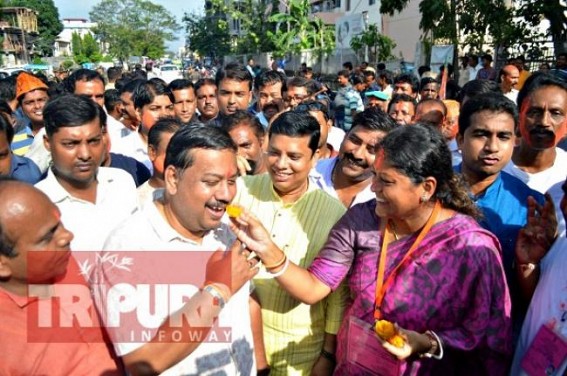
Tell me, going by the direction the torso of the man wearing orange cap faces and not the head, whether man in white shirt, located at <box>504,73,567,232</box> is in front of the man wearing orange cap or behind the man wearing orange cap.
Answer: in front

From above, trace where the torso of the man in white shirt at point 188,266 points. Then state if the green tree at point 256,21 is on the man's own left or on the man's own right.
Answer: on the man's own left

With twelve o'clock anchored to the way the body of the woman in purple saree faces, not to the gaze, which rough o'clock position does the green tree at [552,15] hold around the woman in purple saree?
The green tree is roughly at 5 o'clock from the woman in purple saree.

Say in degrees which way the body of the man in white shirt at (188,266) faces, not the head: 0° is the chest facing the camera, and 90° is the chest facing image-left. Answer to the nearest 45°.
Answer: approximately 315°

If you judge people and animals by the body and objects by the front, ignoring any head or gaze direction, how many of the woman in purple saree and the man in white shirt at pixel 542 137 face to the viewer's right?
0

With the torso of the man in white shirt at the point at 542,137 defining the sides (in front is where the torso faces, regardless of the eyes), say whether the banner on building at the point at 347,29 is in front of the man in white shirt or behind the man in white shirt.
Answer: behind

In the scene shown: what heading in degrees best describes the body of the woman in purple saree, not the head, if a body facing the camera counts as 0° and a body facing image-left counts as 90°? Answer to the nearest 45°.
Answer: approximately 45°

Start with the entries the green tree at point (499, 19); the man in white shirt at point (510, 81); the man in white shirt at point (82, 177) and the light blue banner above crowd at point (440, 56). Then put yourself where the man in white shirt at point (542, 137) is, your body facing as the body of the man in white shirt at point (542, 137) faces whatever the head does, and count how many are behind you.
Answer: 3

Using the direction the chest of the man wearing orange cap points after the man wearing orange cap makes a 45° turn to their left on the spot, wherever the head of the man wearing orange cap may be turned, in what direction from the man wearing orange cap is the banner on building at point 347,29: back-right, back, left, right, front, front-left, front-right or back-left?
front-left

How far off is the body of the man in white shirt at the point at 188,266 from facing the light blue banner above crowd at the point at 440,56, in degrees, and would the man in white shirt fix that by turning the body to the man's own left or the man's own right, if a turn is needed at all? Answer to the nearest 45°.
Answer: approximately 90° to the man's own left

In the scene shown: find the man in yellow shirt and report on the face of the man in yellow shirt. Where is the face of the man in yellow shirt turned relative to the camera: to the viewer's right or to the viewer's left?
to the viewer's left

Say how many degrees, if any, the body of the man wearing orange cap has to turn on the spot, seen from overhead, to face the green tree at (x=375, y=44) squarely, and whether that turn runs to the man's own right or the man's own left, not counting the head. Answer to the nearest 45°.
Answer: approximately 90° to the man's own left

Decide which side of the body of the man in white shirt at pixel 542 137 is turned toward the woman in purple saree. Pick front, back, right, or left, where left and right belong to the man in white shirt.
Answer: front
